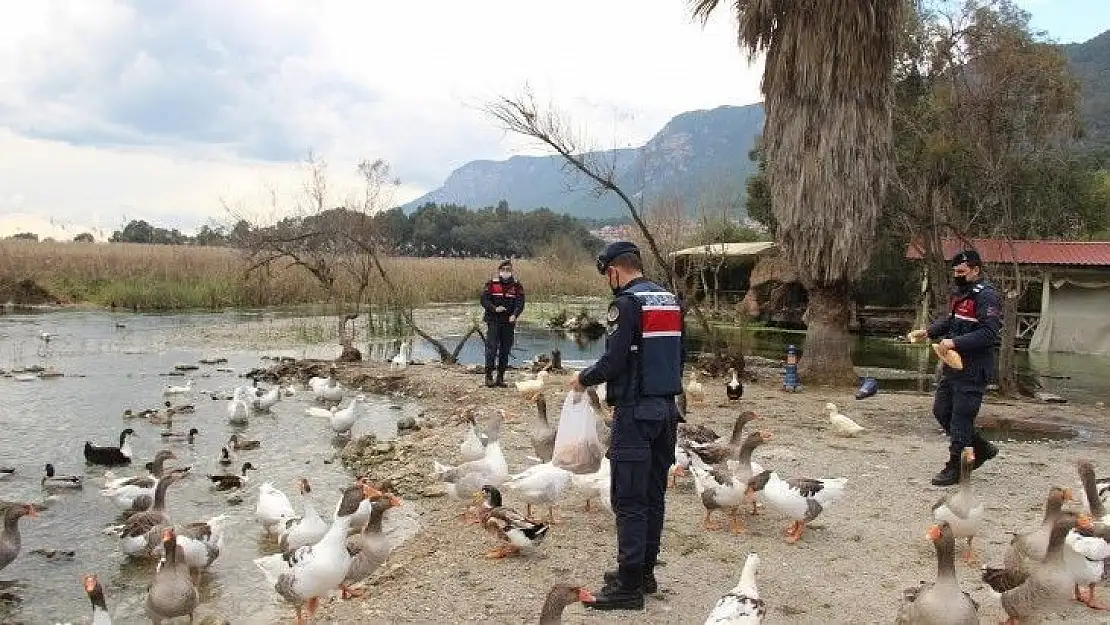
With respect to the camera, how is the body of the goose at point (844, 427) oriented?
to the viewer's left

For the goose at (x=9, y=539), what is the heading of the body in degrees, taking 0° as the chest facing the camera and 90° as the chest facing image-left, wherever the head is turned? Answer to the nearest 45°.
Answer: approximately 270°

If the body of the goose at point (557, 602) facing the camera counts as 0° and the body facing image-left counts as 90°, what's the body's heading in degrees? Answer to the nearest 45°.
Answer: approximately 270°

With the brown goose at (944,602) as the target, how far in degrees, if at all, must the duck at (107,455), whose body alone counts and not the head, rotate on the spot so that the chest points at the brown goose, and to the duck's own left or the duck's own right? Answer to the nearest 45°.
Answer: approximately 45° to the duck's own right

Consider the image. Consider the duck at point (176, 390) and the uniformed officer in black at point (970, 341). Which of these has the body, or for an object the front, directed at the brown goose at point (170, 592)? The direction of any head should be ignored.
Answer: the uniformed officer in black

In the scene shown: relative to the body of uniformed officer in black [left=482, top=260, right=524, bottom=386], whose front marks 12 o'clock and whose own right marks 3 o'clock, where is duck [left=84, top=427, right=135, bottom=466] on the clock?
The duck is roughly at 2 o'clock from the uniformed officer in black.

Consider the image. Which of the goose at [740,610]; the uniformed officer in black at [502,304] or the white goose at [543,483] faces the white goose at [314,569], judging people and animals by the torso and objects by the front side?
the uniformed officer in black

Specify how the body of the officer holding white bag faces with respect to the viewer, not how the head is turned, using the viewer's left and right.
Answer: facing away from the viewer and to the left of the viewer

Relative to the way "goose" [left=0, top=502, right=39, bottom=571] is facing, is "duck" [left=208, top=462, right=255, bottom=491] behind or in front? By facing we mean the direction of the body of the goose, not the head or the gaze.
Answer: in front

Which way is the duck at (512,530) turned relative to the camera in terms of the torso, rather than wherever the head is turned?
to the viewer's left

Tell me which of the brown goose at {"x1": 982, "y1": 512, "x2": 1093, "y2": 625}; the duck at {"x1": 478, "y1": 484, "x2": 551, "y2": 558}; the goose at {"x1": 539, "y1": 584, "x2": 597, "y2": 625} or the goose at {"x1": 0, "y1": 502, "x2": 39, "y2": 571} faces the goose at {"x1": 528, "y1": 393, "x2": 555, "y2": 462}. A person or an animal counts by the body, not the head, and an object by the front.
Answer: the goose at {"x1": 0, "y1": 502, "x2": 39, "y2": 571}

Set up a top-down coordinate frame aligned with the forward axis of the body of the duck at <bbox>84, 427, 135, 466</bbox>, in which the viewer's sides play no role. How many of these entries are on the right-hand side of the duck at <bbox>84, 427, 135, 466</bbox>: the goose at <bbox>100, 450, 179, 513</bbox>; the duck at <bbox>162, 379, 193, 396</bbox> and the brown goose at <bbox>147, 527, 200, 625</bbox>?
2
